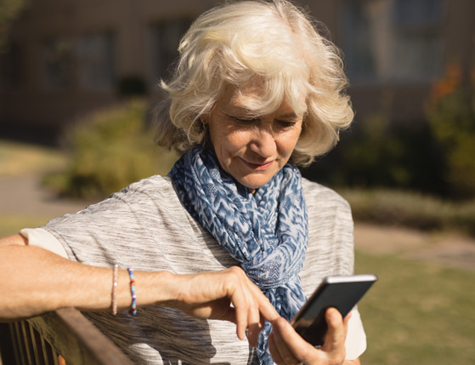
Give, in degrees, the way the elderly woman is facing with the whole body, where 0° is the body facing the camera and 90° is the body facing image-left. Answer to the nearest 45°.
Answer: approximately 315°

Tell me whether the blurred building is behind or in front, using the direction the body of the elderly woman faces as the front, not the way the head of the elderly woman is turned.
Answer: behind

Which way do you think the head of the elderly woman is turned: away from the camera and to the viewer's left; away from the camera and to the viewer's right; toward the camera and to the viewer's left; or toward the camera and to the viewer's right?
toward the camera and to the viewer's right
